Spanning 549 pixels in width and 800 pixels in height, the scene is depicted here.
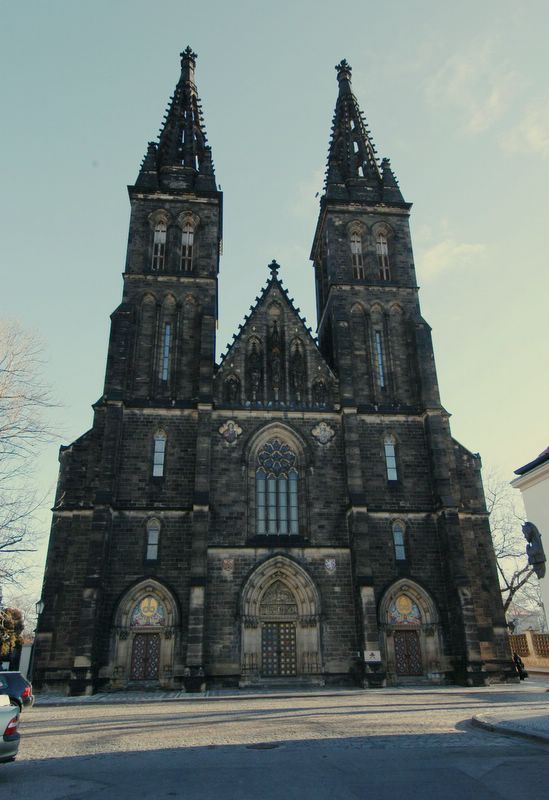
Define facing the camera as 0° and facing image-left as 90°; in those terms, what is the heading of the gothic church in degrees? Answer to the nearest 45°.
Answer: approximately 0°

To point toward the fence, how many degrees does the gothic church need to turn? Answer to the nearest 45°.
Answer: approximately 135° to its left

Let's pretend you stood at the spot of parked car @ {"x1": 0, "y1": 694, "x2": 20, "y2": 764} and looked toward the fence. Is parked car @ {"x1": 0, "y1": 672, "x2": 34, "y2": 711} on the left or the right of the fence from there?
left

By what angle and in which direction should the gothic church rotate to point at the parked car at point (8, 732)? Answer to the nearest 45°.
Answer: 0° — it already faces it

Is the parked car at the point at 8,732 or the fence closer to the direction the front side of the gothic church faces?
the parked car

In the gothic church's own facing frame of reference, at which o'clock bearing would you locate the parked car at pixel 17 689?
The parked car is roughly at 1 o'clock from the gothic church.
